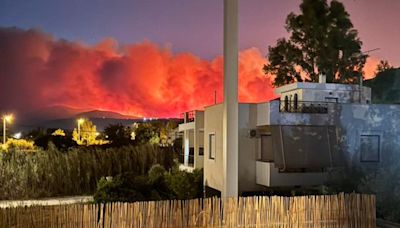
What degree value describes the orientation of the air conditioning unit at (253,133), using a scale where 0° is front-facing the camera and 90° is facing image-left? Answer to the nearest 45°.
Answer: approximately 0°

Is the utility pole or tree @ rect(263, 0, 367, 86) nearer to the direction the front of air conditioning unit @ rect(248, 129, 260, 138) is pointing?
the utility pole

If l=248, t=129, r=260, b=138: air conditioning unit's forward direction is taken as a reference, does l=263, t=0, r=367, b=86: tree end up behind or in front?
behind

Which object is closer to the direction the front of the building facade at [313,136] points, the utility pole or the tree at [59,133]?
the utility pole

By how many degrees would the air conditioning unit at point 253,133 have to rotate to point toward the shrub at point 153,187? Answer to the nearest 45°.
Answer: approximately 90° to its right

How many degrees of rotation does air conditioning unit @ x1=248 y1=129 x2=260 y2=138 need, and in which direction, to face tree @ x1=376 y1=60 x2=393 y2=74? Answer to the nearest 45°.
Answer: approximately 135° to its left
